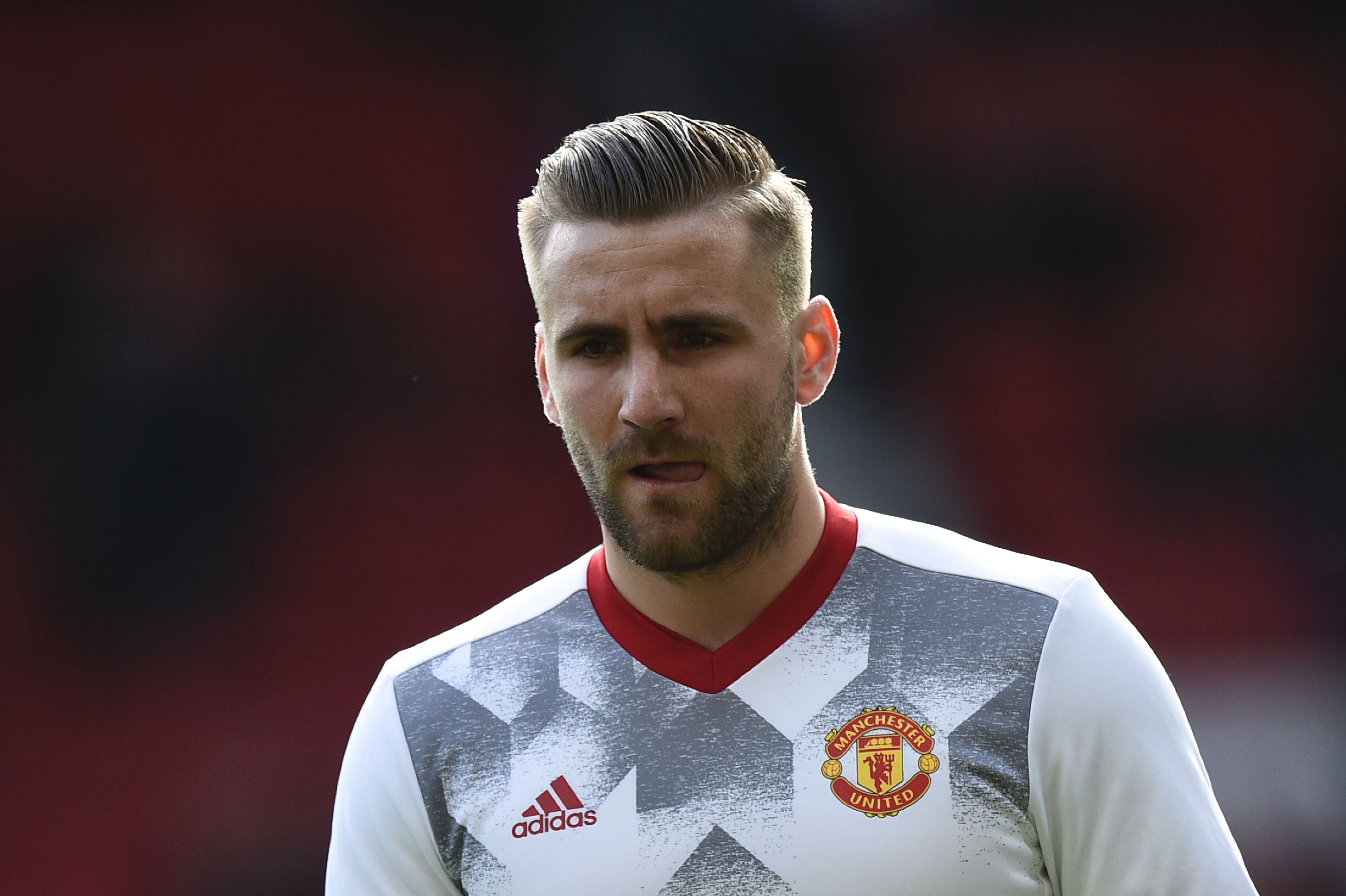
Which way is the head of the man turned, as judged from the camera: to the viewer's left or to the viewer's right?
to the viewer's left

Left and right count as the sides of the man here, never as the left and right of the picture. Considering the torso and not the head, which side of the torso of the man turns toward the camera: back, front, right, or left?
front
